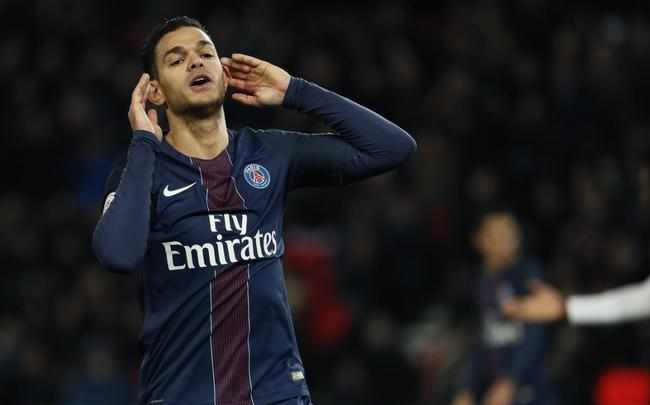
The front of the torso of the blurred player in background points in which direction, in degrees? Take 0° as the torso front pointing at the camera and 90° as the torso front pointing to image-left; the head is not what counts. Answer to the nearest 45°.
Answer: approximately 45°

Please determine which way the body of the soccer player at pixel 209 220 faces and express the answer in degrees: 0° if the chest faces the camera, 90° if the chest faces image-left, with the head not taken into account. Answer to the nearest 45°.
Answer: approximately 0°
